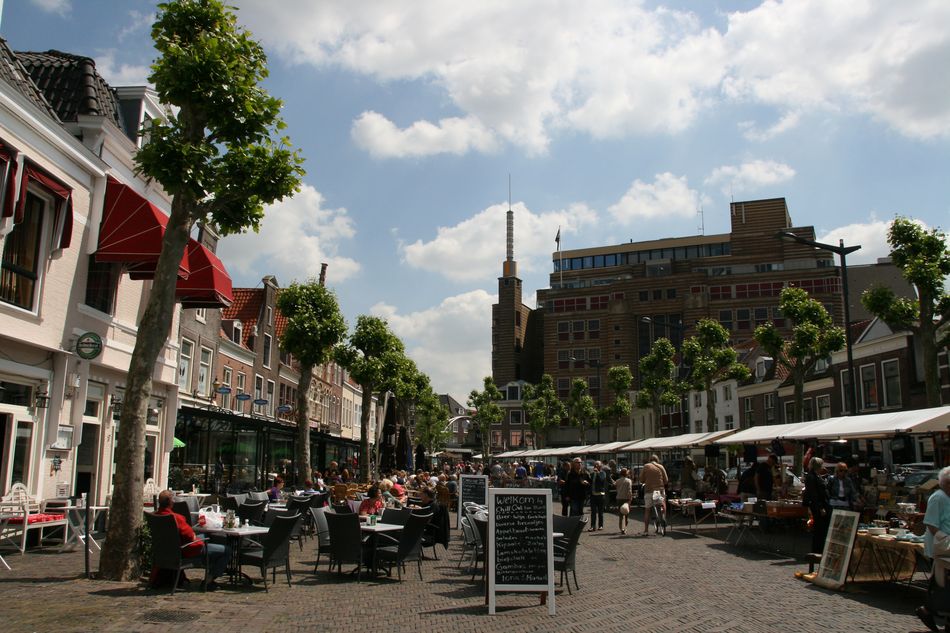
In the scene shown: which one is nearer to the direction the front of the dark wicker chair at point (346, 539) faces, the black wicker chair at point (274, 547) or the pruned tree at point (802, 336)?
the pruned tree

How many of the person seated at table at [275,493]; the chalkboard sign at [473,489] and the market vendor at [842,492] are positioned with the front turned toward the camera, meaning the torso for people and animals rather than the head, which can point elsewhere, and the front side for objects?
2

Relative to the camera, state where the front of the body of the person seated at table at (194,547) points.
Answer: to the viewer's right

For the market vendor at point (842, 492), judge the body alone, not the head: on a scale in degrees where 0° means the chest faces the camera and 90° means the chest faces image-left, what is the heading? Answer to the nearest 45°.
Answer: approximately 0°

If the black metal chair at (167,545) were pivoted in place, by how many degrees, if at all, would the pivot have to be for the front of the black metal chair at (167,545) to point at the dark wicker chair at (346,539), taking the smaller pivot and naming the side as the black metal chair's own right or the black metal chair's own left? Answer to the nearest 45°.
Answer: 0° — it already faces it
